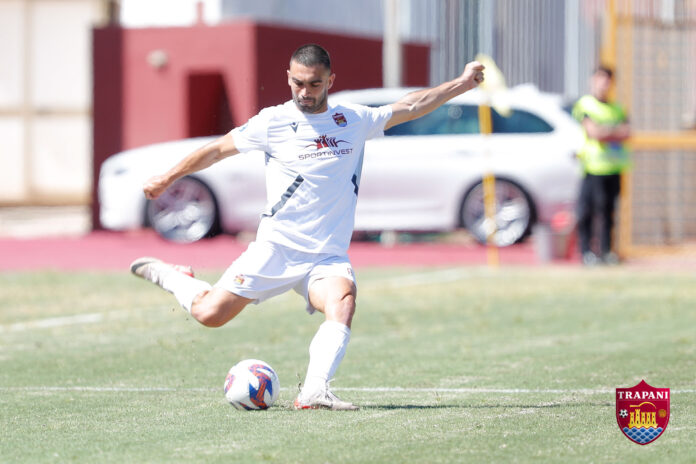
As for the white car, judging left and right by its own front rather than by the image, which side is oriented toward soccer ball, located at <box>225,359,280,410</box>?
left

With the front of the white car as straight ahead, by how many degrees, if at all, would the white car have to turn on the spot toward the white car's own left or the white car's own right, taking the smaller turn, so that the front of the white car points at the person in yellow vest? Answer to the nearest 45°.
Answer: approximately 135° to the white car's own left

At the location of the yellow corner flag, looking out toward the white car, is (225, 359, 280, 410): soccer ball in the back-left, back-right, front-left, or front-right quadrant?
back-left

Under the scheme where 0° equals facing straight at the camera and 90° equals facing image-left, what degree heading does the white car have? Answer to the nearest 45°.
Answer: approximately 90°

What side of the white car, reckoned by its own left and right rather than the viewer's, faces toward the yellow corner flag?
left
